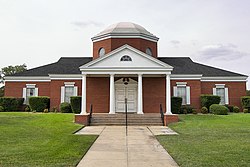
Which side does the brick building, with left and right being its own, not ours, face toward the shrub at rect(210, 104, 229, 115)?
left

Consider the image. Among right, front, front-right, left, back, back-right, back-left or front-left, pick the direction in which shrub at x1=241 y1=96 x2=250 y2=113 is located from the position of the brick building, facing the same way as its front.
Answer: left

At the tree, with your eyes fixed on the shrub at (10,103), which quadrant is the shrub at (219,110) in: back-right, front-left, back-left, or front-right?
front-left

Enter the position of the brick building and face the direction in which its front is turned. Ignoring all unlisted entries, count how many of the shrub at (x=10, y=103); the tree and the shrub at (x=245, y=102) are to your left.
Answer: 1

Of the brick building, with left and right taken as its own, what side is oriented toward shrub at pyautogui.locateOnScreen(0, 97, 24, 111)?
right

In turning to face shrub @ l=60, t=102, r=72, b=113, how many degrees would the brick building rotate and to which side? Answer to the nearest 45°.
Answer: approximately 90° to its right

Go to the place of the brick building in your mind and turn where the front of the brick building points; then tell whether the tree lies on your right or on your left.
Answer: on your right

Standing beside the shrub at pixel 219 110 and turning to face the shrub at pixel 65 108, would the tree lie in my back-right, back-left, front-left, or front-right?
front-right

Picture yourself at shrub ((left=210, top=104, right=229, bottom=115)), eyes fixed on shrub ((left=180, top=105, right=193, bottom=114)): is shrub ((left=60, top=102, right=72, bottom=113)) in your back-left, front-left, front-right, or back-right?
front-left

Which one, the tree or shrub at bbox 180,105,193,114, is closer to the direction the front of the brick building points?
the shrub

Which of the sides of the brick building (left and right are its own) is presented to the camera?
front
